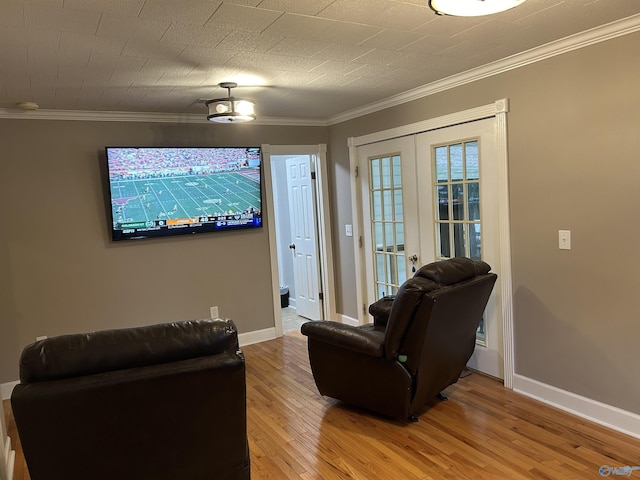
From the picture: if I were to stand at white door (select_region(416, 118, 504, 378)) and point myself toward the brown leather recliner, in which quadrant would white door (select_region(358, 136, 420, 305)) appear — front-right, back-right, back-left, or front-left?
back-right

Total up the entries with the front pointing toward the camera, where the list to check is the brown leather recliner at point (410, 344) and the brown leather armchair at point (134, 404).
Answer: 0

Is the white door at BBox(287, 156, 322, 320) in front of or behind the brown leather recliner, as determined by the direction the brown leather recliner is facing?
in front

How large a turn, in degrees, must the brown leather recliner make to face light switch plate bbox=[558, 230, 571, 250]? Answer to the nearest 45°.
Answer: approximately 135° to its right

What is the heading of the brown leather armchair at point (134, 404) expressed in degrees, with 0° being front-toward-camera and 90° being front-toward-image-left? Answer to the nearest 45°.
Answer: approximately 180°

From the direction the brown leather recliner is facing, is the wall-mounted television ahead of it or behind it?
ahead

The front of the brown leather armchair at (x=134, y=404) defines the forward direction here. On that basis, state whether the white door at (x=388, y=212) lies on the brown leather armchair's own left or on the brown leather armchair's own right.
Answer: on the brown leather armchair's own right

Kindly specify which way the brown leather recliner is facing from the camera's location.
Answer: facing away from the viewer and to the left of the viewer

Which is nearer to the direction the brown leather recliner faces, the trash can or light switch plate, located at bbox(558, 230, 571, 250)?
the trash can

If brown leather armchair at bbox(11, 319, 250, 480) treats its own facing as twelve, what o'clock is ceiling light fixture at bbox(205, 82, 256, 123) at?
The ceiling light fixture is roughly at 1 o'clock from the brown leather armchair.
